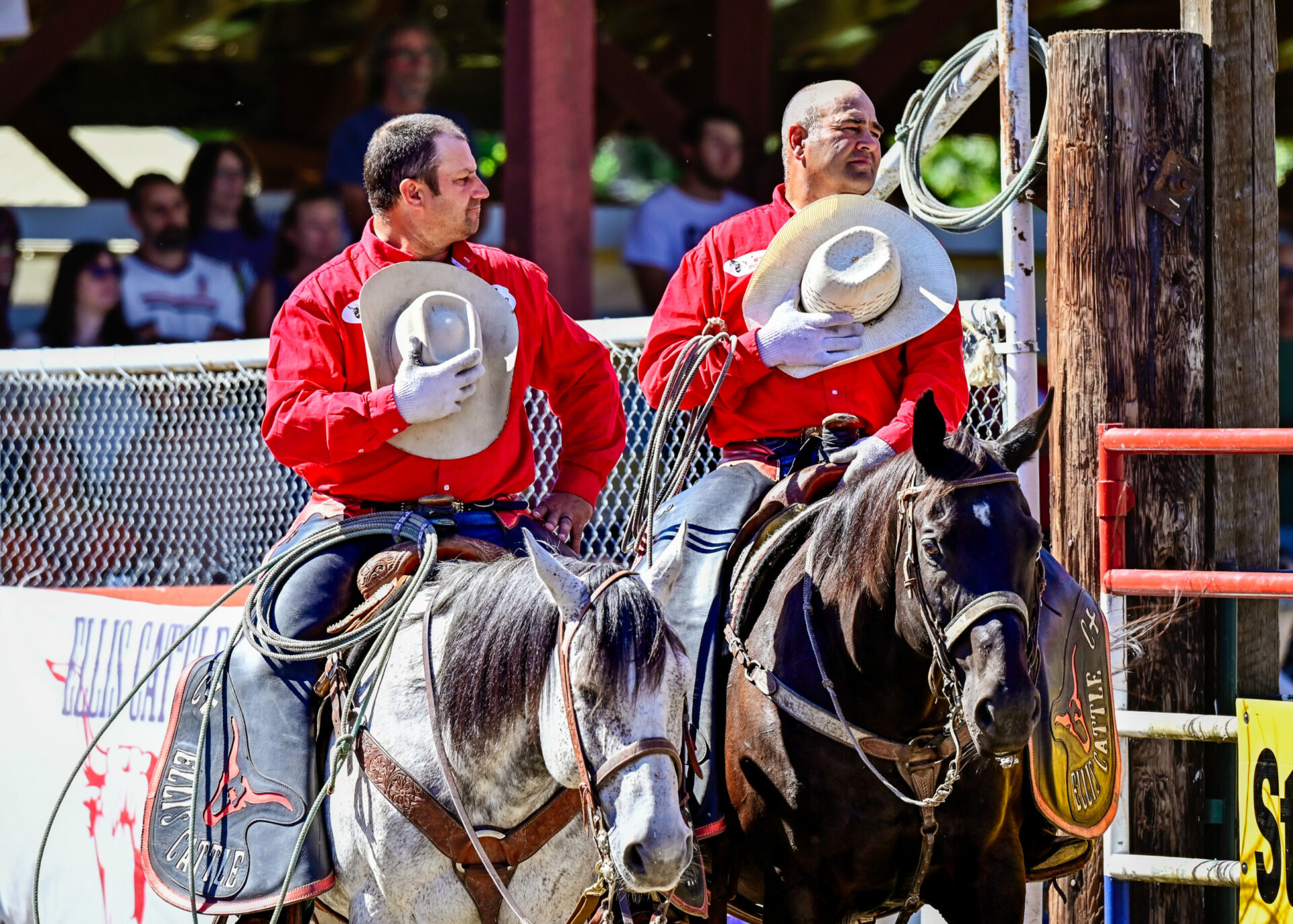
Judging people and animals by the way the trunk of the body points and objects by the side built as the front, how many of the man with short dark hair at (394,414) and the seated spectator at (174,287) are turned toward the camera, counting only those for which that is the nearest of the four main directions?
2

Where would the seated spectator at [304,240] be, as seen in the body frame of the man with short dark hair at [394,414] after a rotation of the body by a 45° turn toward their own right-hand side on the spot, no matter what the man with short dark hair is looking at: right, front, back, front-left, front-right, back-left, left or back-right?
back-right

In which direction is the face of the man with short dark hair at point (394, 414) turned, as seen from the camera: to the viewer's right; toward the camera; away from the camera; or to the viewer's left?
to the viewer's right

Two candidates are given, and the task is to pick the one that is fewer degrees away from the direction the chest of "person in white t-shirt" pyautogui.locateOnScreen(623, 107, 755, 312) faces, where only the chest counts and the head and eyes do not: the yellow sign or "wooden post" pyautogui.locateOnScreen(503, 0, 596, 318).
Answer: the yellow sign

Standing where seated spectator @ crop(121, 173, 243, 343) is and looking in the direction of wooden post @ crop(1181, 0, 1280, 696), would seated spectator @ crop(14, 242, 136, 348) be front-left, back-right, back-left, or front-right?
back-right

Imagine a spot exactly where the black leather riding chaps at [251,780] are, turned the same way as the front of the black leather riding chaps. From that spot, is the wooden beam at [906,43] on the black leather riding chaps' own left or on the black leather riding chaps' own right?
on the black leather riding chaps' own left

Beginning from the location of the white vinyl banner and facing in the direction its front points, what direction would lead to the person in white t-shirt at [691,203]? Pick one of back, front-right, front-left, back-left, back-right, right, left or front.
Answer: back-left
